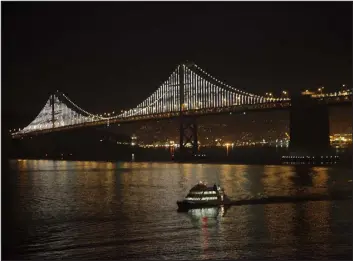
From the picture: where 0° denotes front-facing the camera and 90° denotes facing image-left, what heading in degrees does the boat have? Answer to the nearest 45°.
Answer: approximately 90°

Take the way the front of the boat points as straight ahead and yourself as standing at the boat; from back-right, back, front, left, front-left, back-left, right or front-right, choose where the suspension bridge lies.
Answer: right
